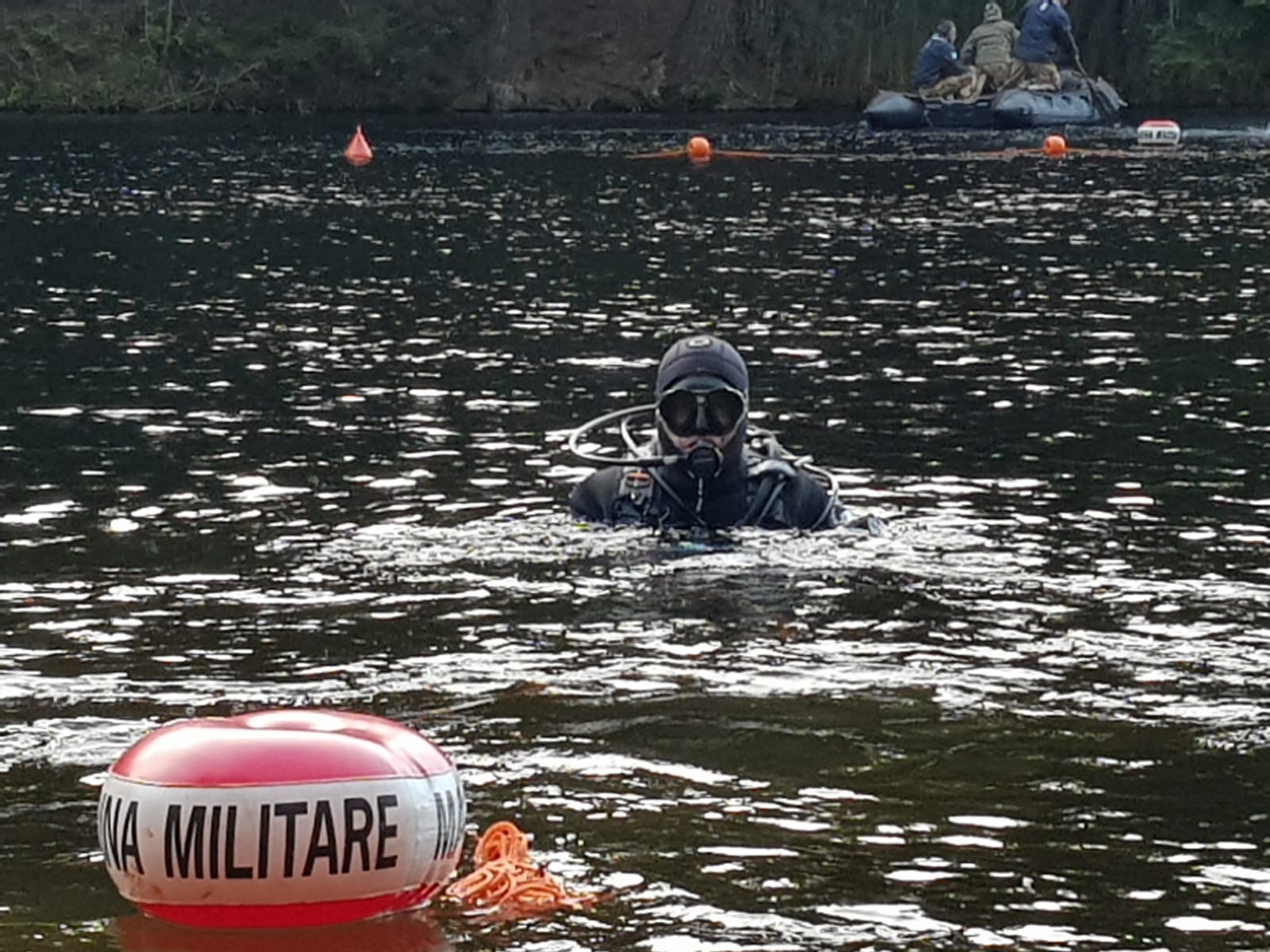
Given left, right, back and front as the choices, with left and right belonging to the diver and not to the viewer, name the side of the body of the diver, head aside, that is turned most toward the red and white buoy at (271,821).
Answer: front

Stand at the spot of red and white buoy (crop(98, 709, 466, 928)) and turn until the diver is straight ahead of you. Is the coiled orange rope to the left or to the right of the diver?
right

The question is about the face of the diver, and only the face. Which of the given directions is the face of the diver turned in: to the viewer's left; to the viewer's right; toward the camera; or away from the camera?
toward the camera

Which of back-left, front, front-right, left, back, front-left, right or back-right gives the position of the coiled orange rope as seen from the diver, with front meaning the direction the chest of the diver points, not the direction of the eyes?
front

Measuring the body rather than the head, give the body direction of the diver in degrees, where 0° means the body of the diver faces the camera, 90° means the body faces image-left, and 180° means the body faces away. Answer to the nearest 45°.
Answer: approximately 0°
